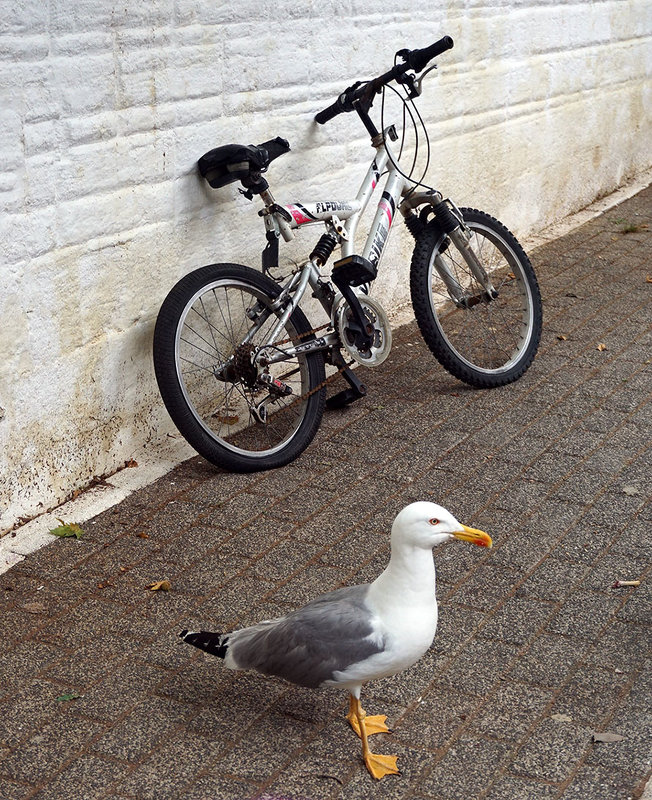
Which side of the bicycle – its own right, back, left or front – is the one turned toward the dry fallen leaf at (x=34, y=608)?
back

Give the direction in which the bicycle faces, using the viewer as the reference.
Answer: facing away from the viewer and to the right of the viewer

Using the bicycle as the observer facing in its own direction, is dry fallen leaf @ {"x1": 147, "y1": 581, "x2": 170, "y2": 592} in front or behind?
behind

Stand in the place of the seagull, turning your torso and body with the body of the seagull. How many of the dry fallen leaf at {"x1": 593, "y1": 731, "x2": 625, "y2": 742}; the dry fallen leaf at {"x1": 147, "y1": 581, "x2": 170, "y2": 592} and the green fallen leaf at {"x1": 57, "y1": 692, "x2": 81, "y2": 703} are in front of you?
1

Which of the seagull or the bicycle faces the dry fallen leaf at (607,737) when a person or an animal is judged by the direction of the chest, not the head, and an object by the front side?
the seagull

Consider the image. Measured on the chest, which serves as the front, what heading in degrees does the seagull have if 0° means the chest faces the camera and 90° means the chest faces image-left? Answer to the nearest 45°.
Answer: approximately 270°

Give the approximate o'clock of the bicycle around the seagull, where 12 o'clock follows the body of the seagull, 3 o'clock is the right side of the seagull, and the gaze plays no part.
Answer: The bicycle is roughly at 9 o'clock from the seagull.

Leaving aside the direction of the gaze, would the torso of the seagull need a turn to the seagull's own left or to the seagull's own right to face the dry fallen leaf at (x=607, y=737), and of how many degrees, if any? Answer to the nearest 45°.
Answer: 0° — it already faces it

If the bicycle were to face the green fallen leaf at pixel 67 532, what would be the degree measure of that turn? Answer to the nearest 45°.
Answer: approximately 180°

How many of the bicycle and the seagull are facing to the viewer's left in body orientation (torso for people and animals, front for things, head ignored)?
0

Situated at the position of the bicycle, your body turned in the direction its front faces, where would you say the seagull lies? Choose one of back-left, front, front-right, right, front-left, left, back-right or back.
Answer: back-right

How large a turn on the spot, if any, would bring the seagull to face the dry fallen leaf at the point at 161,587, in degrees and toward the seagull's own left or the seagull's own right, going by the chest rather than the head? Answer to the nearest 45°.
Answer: approximately 135° to the seagull's own left

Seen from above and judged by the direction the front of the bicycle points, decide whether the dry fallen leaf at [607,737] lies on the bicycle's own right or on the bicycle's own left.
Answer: on the bicycle's own right

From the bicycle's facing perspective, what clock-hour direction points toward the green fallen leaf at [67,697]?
The green fallen leaf is roughly at 5 o'clock from the bicycle.

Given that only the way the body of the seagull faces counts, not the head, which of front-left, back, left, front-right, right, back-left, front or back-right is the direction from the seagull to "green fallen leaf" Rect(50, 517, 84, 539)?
back-left
